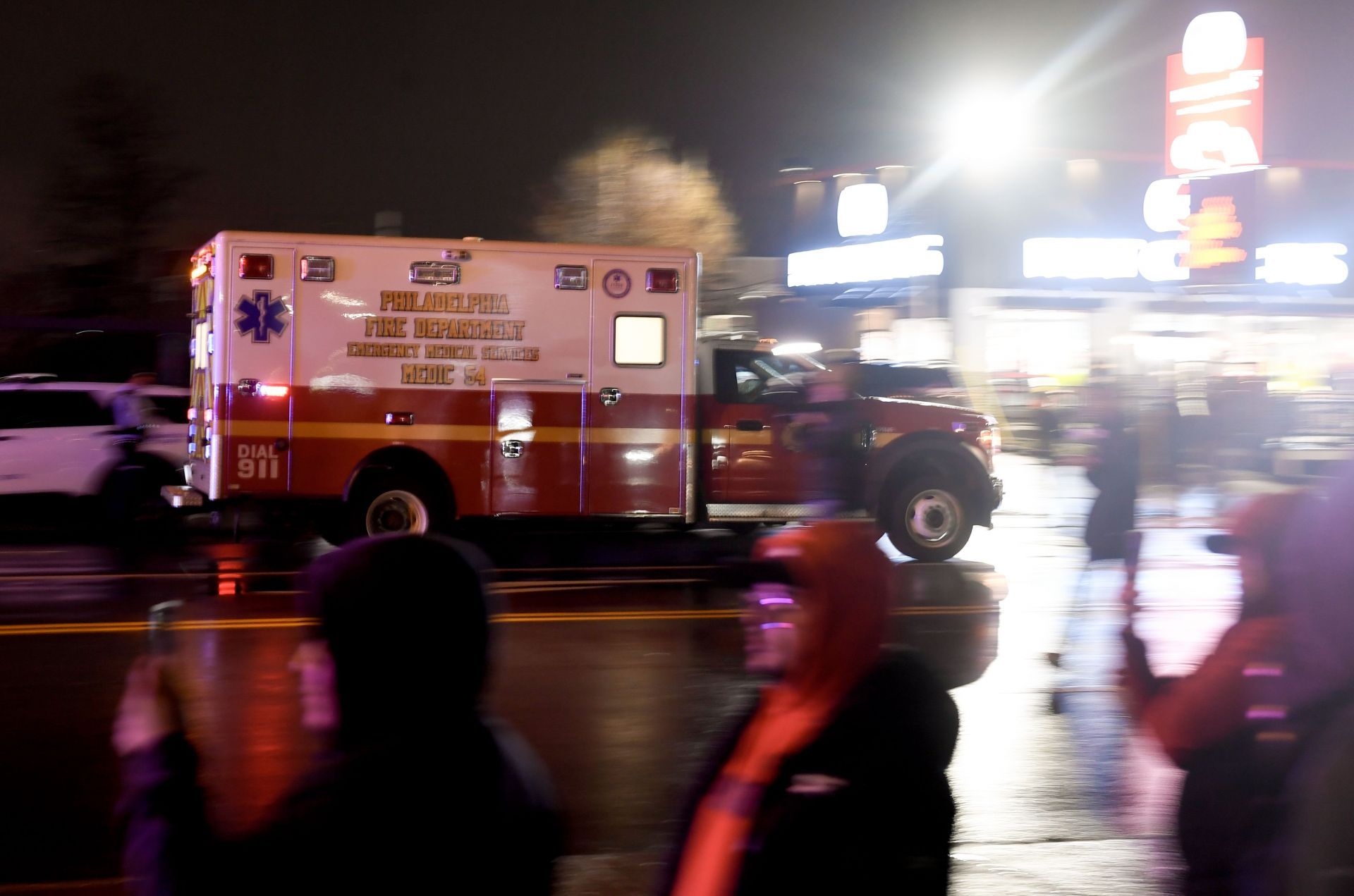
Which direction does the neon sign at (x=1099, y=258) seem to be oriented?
toward the camera

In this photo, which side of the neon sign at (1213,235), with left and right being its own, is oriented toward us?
front

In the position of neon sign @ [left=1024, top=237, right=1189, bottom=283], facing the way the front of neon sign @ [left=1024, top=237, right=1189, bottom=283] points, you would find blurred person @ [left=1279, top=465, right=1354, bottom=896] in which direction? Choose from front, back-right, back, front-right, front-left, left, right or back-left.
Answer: front

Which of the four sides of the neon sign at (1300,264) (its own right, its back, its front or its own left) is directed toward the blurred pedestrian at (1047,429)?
front

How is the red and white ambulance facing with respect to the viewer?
to the viewer's right

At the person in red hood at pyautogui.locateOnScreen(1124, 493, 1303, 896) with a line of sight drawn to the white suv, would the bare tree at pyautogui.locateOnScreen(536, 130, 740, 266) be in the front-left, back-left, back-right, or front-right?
front-right

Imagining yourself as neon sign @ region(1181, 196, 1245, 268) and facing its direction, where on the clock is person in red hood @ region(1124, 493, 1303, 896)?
The person in red hood is roughly at 12 o'clock from the neon sign.

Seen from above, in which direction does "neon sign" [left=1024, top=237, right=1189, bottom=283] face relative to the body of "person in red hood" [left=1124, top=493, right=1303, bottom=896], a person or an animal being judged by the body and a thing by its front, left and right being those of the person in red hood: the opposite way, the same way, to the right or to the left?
to the left

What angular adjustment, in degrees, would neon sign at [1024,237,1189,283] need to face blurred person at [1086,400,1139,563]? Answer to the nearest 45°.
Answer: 0° — it already faces them

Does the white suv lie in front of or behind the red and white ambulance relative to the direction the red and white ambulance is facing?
behind

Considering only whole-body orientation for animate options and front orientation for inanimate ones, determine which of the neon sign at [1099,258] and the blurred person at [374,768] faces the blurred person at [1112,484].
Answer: the neon sign

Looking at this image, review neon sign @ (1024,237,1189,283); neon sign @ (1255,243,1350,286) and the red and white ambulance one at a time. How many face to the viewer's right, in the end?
1

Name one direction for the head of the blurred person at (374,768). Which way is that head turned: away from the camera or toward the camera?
away from the camera

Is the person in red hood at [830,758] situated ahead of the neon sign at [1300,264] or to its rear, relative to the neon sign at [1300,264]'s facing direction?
ahead

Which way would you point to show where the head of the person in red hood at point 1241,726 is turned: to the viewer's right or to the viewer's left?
to the viewer's left

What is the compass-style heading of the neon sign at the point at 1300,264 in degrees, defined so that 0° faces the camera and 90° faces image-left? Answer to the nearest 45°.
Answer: approximately 0°

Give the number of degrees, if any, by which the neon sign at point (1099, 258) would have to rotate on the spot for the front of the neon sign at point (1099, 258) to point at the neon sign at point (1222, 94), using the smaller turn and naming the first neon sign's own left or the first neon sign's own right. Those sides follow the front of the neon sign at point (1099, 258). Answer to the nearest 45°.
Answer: approximately 45° to the first neon sign's own left

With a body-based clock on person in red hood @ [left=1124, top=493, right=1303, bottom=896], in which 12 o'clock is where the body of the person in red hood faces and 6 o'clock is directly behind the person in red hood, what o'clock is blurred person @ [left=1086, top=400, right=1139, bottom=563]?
The blurred person is roughly at 3 o'clock from the person in red hood.

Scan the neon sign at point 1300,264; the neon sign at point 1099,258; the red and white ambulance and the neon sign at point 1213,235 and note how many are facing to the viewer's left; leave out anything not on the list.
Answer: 0

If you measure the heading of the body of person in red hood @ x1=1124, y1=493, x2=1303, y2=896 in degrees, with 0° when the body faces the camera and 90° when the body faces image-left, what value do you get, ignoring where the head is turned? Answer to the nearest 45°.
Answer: approximately 90°
